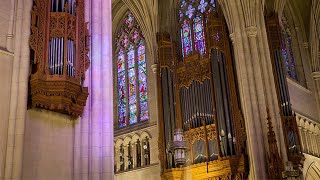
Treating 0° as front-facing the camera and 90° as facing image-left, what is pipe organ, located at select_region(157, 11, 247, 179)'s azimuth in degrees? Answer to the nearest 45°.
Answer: approximately 45°

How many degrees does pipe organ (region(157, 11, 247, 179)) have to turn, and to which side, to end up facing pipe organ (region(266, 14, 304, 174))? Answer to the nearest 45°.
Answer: approximately 135° to its left
